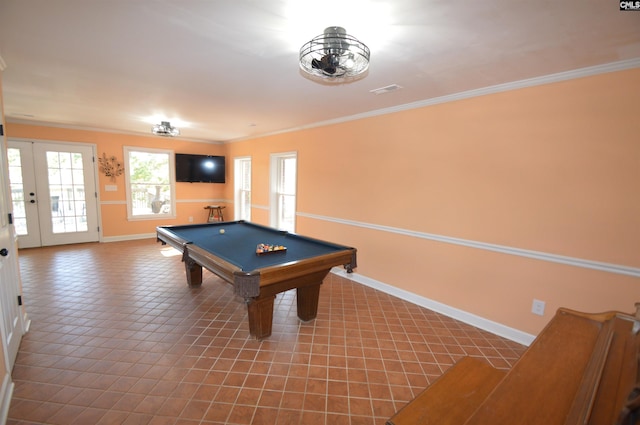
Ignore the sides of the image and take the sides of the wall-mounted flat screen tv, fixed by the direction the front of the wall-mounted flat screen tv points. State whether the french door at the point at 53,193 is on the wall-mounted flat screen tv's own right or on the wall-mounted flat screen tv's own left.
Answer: on the wall-mounted flat screen tv's own right

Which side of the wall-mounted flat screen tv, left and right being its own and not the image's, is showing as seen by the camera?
front

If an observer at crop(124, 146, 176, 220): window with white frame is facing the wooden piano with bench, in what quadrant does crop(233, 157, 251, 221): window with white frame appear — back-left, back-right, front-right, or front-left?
front-left

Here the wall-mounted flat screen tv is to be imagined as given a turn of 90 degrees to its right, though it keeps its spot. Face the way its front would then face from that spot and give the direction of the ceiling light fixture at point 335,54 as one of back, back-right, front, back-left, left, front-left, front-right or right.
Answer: left

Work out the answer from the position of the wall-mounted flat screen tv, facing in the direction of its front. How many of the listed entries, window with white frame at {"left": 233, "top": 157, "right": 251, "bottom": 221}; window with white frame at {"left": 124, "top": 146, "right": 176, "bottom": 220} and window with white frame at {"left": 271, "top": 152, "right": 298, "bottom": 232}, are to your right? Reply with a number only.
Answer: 1

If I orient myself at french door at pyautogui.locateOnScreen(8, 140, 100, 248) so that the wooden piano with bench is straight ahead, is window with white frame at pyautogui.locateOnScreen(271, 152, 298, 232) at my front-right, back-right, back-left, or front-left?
front-left

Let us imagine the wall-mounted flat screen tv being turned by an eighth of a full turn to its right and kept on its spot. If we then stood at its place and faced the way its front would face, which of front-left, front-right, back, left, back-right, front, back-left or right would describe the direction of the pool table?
front-left

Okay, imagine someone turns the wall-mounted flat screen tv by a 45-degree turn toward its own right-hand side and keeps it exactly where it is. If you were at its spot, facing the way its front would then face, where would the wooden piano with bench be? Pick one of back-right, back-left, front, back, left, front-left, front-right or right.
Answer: front-left

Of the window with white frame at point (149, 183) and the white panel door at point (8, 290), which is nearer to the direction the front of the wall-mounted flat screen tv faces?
the white panel door

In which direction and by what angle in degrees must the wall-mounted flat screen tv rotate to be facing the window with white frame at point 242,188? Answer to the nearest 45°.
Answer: approximately 90° to its left

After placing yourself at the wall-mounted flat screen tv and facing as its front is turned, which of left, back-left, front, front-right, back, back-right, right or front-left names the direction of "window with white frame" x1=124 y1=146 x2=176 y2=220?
right
